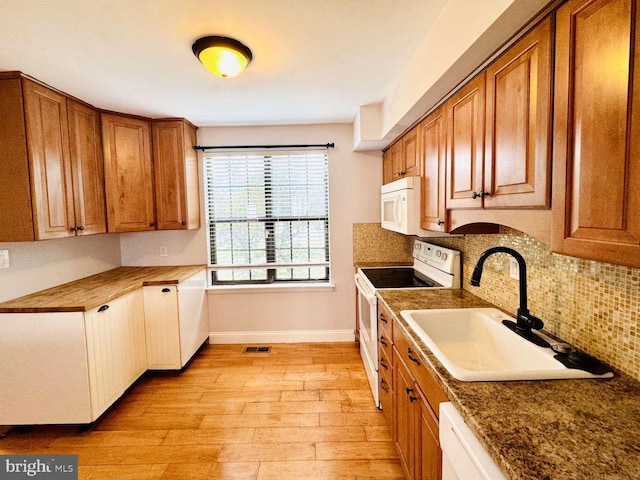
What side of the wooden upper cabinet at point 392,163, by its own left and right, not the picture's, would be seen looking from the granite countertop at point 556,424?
left

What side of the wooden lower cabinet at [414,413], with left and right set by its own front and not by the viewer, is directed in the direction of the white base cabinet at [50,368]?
front

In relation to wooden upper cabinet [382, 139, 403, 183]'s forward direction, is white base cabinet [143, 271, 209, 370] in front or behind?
in front

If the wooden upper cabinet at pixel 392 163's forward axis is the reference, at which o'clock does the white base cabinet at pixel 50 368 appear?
The white base cabinet is roughly at 11 o'clock from the wooden upper cabinet.

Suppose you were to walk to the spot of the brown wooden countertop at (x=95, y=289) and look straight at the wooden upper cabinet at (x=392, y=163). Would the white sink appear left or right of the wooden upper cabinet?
right

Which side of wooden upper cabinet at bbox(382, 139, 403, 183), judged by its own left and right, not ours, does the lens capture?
left

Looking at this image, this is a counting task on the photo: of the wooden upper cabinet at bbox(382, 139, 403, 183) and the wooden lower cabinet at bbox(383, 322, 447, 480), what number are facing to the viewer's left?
2

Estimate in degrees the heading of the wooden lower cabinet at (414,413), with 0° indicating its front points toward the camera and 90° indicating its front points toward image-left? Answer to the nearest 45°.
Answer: approximately 90°

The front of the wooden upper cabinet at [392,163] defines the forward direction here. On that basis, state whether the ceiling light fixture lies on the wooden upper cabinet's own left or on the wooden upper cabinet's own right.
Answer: on the wooden upper cabinet's own left

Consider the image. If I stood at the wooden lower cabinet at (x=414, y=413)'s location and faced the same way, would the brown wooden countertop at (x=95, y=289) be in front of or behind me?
in front
